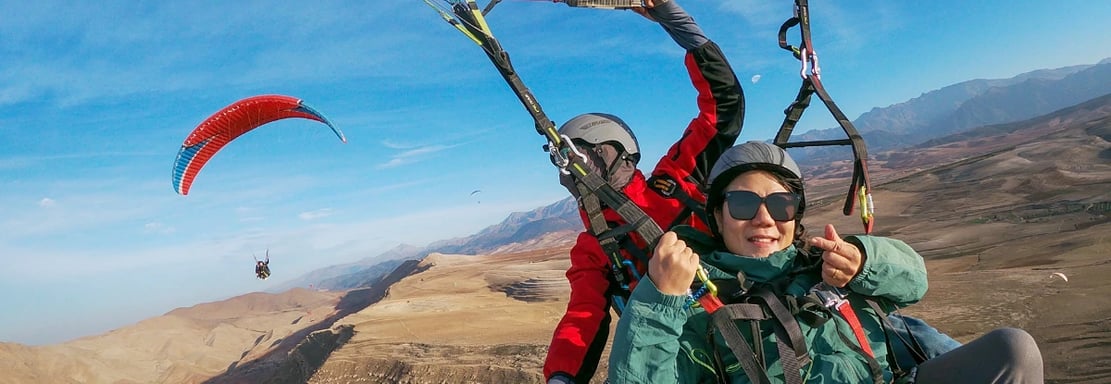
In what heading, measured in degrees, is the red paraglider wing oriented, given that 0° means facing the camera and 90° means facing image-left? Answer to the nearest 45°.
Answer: approximately 45°
